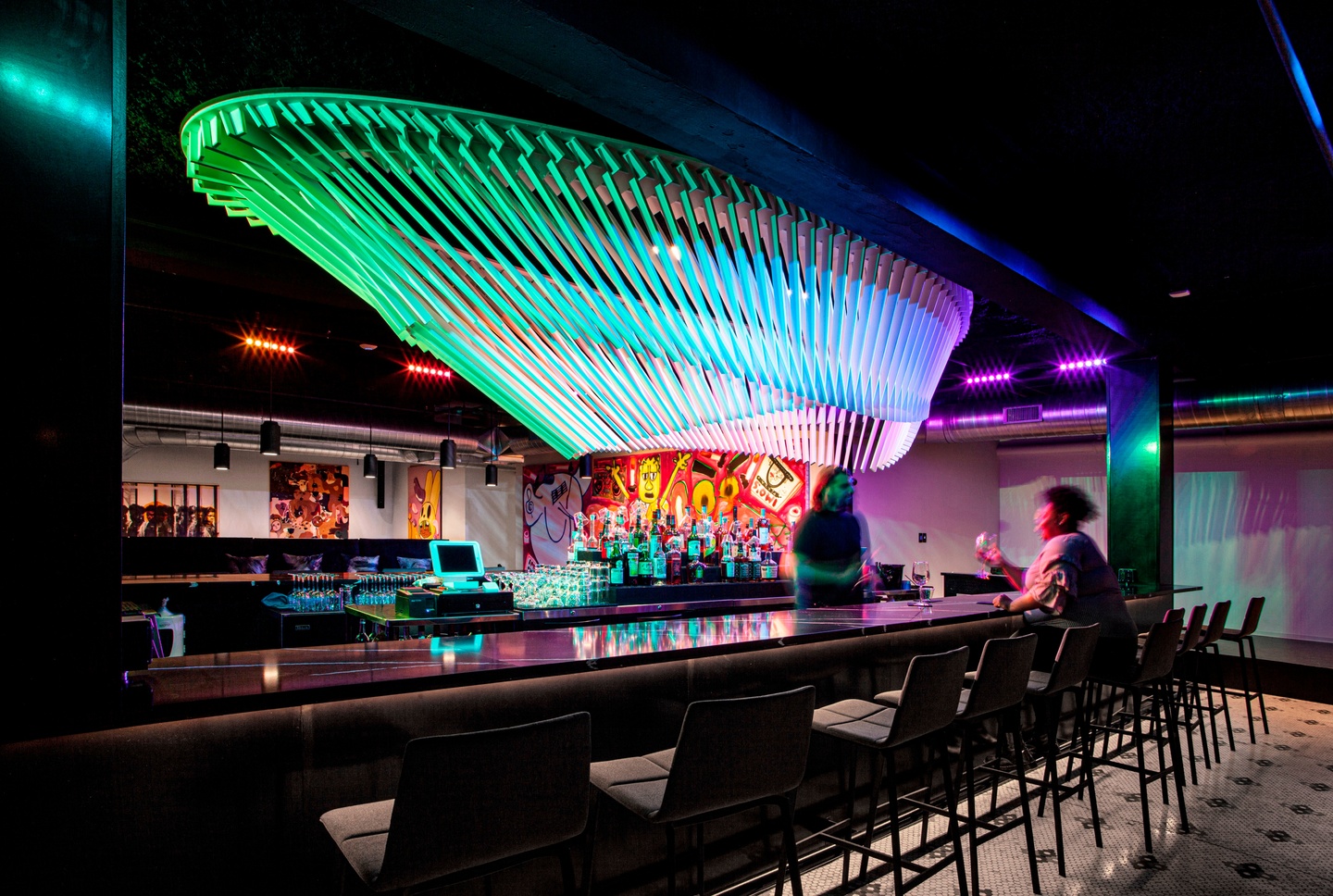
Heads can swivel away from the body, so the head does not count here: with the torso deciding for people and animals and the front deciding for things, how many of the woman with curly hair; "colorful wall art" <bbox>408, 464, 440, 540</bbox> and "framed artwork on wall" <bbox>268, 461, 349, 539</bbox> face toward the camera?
2

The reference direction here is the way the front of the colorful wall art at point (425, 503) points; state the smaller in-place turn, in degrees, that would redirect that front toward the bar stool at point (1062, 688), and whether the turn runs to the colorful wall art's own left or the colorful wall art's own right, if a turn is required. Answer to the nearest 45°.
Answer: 0° — it already faces it

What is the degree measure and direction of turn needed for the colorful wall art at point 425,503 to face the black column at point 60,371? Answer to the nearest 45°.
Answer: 0° — it already faces it

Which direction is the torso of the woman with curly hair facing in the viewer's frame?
to the viewer's left

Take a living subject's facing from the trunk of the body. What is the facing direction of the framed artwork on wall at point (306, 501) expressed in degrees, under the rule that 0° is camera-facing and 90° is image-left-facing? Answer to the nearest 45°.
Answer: approximately 0°

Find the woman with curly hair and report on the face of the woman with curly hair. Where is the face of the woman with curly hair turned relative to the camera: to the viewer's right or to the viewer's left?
to the viewer's left

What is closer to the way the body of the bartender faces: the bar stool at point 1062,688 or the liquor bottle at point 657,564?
the bar stool

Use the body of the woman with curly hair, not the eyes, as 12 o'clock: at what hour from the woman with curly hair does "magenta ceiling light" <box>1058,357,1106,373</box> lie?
The magenta ceiling light is roughly at 3 o'clock from the woman with curly hair.
